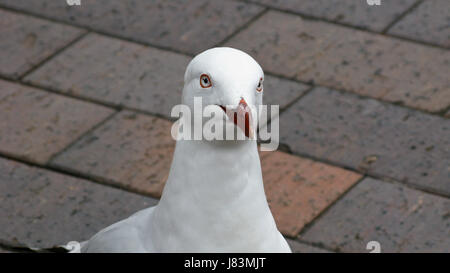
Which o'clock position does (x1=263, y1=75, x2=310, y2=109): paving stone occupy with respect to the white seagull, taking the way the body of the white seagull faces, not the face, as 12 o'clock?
The paving stone is roughly at 8 o'clock from the white seagull.

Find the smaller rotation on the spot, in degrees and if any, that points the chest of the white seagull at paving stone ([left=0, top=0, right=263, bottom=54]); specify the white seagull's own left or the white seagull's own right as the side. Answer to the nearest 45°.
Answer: approximately 135° to the white seagull's own left

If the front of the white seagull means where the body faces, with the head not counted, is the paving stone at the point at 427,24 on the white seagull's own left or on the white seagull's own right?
on the white seagull's own left

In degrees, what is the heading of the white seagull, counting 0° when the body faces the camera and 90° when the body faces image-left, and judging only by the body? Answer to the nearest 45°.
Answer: approximately 315°

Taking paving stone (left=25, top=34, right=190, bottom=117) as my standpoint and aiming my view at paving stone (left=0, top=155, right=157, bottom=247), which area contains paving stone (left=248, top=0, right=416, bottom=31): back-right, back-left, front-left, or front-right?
back-left

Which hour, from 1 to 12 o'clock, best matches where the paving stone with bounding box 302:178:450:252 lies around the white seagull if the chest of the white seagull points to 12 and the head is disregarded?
The paving stone is roughly at 9 o'clock from the white seagull.

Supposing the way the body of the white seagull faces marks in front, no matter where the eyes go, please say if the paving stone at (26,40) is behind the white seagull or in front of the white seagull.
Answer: behind
